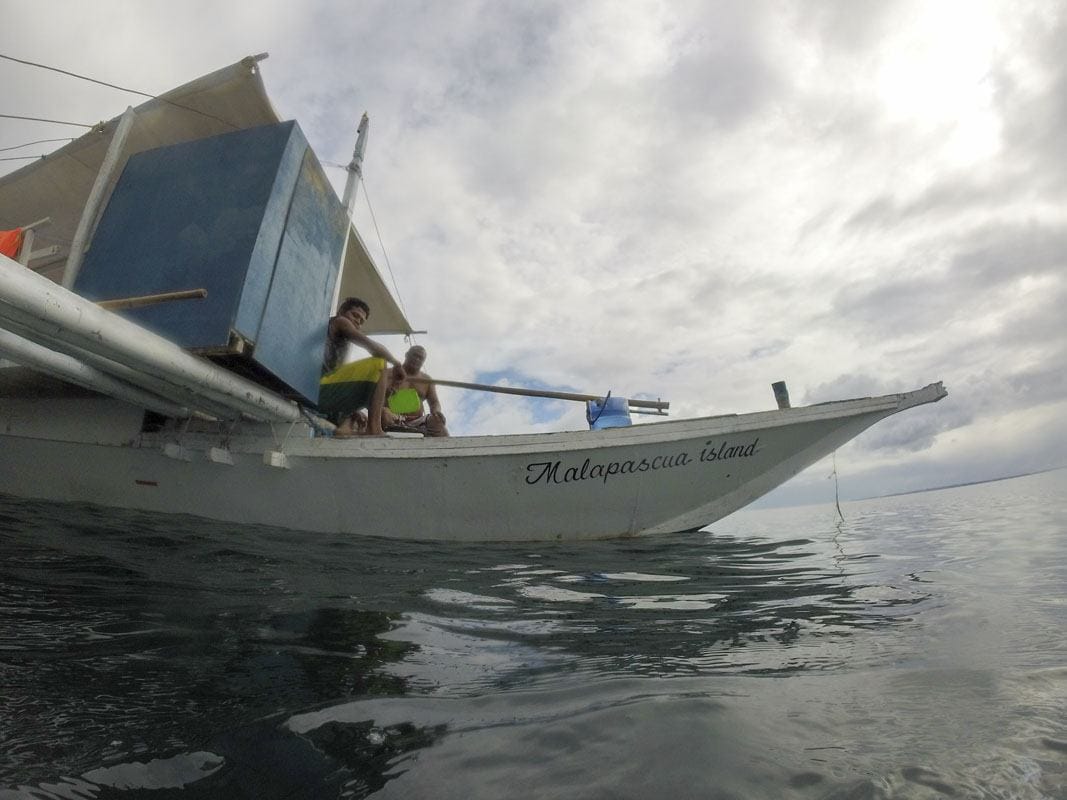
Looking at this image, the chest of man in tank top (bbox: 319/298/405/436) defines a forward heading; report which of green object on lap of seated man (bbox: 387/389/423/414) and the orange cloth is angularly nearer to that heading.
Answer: the green object on lap of seated man

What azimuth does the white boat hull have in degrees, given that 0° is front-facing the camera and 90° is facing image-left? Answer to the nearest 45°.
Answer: approximately 270°
